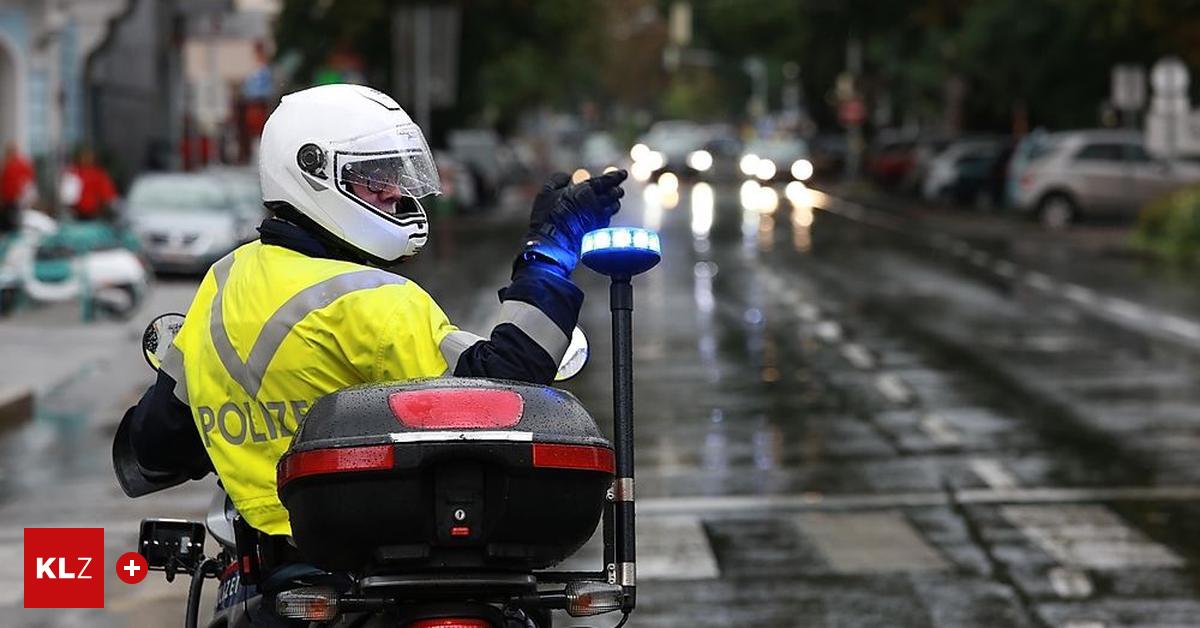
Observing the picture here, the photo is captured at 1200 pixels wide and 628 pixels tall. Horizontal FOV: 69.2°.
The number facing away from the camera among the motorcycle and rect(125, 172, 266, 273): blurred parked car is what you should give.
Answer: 1

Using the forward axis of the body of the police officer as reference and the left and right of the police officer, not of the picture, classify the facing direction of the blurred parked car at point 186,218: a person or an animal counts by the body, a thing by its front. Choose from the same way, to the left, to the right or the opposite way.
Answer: the opposite way

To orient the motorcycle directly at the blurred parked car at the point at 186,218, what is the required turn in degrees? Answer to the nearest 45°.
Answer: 0° — it already faces it

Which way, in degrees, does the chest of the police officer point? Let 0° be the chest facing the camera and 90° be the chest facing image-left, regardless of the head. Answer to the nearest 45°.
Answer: approximately 225°

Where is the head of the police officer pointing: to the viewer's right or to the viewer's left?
to the viewer's right

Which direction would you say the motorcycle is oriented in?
away from the camera

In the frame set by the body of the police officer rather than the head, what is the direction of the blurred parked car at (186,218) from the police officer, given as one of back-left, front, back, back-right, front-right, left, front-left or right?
front-left

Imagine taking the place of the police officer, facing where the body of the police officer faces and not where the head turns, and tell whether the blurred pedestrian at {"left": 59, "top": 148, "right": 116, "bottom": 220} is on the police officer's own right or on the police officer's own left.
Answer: on the police officer's own left

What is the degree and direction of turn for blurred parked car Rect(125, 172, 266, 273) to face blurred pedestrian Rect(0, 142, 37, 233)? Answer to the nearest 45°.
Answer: approximately 90° to its right

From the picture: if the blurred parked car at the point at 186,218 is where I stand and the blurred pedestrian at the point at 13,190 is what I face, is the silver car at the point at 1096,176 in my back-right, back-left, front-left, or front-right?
back-right
